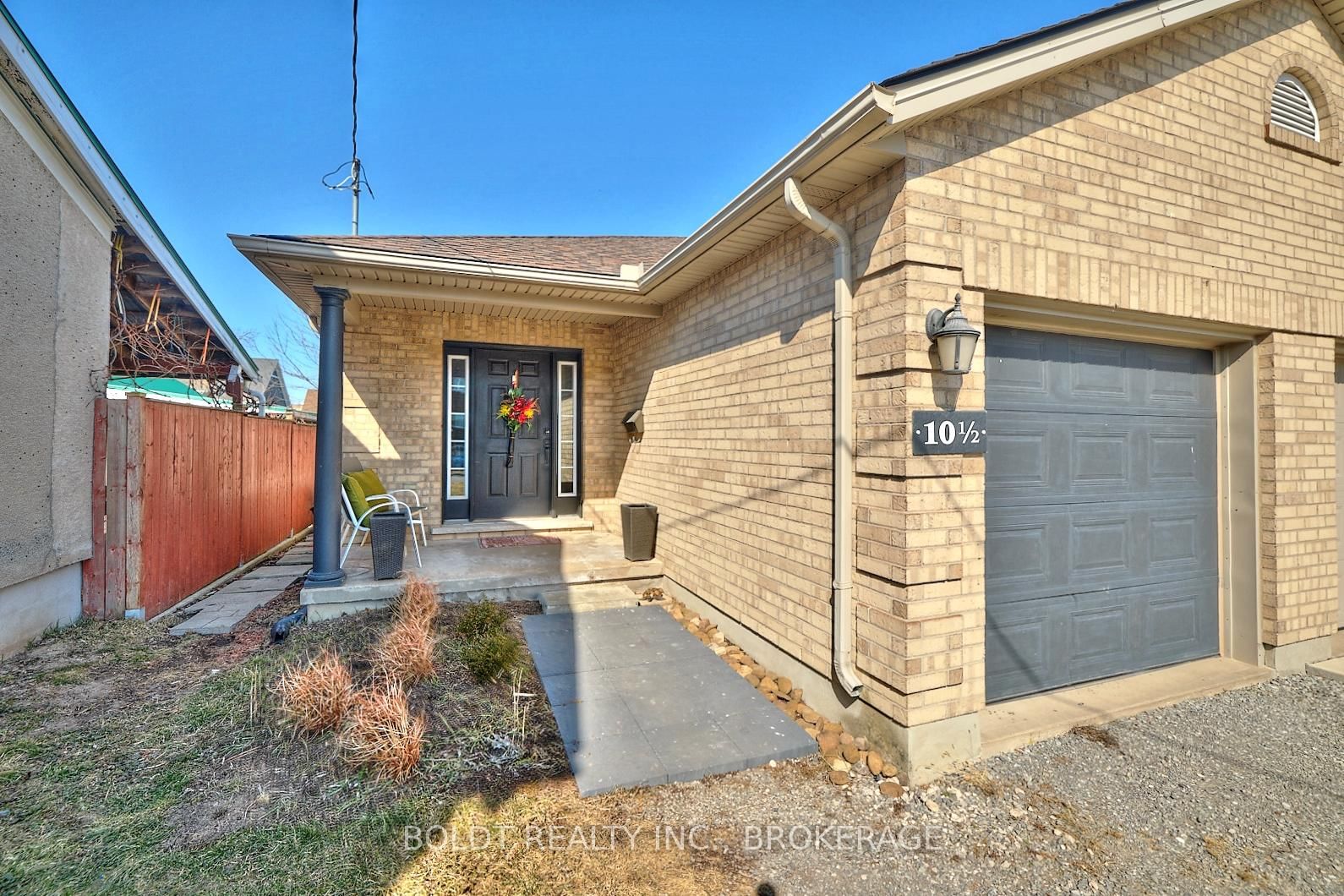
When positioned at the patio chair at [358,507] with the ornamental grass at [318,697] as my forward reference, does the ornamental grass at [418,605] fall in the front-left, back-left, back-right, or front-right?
front-left

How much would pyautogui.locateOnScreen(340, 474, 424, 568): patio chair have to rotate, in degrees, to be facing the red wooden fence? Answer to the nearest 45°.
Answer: approximately 180°

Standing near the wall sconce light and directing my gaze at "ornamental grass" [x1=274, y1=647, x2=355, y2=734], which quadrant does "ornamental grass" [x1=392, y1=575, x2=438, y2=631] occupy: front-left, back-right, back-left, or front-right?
front-right

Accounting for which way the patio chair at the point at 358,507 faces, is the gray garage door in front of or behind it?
in front

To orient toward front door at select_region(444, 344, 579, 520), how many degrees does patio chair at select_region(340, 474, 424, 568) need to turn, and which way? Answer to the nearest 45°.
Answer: approximately 45° to its left

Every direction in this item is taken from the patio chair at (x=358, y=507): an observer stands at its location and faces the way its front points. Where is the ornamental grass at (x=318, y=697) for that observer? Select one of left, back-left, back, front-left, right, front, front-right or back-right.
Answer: right

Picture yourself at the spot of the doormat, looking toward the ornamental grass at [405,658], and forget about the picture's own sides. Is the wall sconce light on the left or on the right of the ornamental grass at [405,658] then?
left

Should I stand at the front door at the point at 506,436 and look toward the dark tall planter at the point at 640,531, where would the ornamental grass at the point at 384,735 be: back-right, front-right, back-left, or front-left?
front-right

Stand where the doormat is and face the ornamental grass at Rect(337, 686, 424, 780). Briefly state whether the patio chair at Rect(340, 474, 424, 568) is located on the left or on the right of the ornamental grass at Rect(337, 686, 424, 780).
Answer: right

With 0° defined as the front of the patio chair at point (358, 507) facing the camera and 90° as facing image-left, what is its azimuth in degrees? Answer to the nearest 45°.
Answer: approximately 270°
